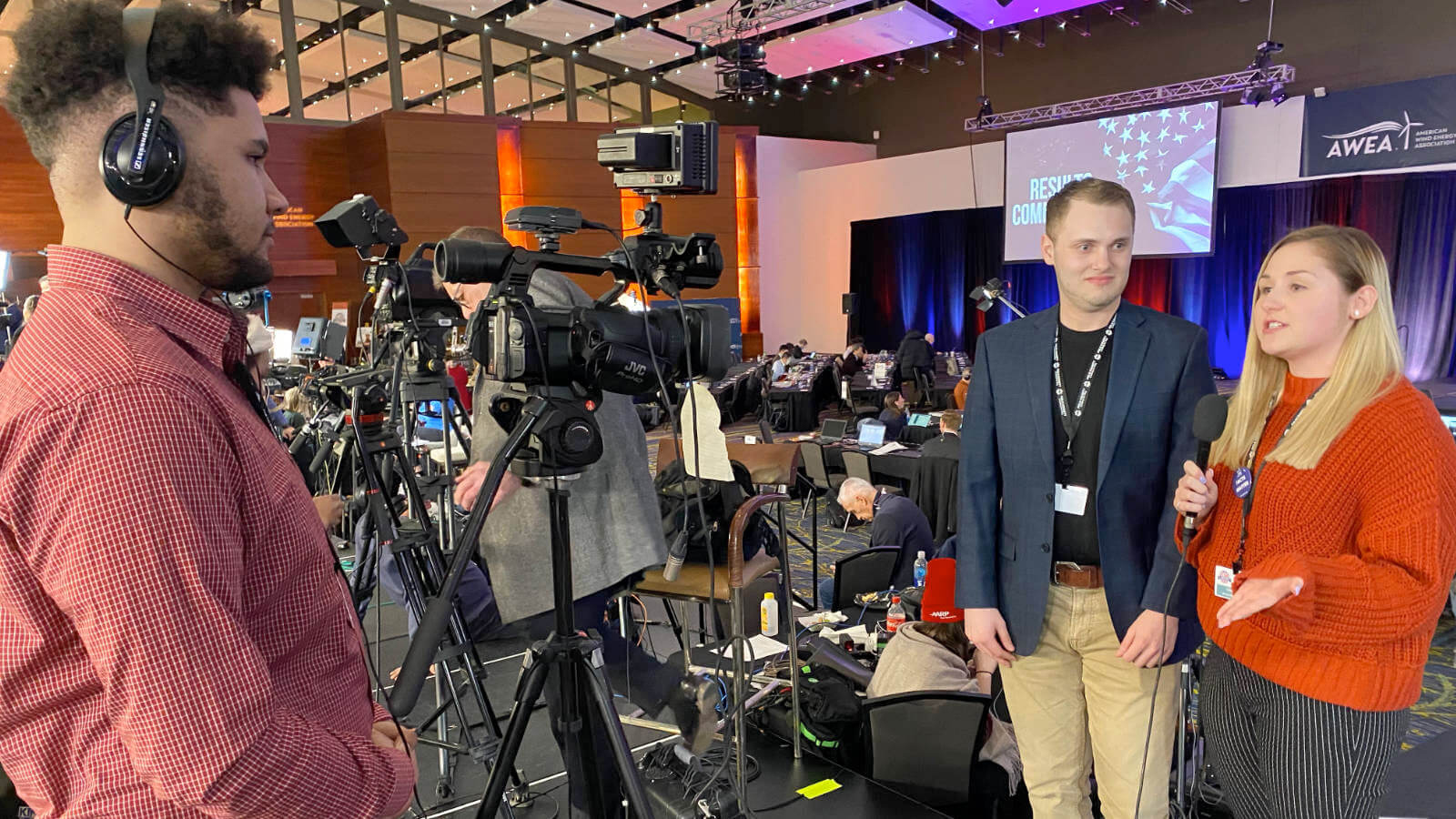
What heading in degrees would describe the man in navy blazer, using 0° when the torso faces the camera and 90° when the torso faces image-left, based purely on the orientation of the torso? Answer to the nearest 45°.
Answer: approximately 0°

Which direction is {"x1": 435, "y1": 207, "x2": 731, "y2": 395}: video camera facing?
to the viewer's right

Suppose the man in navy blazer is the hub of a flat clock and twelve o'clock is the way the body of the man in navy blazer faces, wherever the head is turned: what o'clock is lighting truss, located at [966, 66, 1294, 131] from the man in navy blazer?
The lighting truss is roughly at 6 o'clock from the man in navy blazer.

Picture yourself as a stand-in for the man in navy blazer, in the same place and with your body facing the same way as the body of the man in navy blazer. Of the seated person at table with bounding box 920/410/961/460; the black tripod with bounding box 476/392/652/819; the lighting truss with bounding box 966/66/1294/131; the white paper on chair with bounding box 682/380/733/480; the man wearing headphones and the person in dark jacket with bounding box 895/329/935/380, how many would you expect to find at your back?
3

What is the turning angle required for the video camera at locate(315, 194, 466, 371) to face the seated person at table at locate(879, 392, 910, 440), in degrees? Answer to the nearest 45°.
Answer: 0° — it already faces them

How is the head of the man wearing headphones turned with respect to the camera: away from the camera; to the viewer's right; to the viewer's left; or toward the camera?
to the viewer's right

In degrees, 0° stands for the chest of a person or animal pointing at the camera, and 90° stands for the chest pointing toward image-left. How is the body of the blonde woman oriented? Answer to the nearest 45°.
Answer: approximately 45°

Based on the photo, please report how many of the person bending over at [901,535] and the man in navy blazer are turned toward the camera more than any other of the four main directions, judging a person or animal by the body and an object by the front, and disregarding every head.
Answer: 1

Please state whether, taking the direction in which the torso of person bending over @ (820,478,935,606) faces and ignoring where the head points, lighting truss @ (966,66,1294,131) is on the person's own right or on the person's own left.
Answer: on the person's own right

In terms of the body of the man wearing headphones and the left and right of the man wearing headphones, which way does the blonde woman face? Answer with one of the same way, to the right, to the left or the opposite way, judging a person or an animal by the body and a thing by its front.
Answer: the opposite way

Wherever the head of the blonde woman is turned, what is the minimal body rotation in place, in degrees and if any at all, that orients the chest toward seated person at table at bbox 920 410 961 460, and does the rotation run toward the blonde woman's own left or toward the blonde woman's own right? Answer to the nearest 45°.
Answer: approximately 90° to the blonde woman's own right
